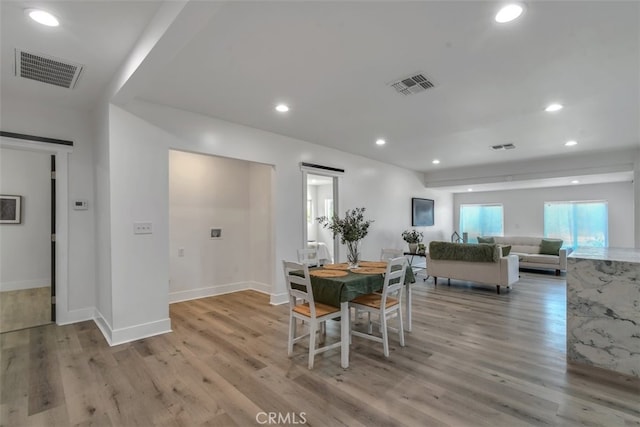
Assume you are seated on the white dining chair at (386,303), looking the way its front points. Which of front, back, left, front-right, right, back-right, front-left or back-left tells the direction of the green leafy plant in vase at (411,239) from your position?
front-right

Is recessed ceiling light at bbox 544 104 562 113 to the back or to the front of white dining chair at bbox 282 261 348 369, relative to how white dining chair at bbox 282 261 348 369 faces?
to the front

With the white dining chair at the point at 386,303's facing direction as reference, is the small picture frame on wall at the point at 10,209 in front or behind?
in front

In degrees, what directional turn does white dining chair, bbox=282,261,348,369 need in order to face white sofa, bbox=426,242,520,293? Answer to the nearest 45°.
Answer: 0° — it already faces it

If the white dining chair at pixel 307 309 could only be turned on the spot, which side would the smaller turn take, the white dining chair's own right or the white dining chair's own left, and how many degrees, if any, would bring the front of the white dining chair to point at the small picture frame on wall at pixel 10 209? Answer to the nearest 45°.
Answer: approximately 90° to the white dining chair's own left

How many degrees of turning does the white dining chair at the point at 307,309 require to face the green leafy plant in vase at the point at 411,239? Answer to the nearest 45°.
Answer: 0° — it already faces it

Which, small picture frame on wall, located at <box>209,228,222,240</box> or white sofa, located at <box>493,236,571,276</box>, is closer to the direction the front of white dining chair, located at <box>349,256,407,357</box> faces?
the small picture frame on wall

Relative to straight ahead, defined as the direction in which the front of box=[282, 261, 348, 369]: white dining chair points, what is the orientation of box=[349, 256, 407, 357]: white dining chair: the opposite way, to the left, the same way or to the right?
to the left

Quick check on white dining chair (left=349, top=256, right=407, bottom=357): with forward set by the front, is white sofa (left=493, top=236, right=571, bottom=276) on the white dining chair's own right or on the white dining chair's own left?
on the white dining chair's own right

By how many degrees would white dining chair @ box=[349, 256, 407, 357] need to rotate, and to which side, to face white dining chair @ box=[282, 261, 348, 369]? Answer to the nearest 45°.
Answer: approximately 90° to its left

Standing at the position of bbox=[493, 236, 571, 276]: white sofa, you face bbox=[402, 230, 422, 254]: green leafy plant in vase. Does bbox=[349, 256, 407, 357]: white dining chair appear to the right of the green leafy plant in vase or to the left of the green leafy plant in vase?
left

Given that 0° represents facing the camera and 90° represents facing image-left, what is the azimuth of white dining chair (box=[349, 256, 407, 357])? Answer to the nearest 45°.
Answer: approximately 135°

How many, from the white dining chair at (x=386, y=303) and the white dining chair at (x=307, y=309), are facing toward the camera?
0

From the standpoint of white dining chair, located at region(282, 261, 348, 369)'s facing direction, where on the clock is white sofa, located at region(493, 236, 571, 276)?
The white sofa is roughly at 12 o'clock from the white dining chair.
